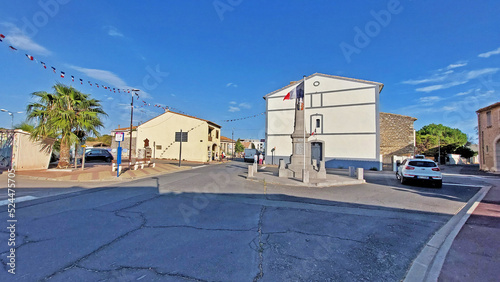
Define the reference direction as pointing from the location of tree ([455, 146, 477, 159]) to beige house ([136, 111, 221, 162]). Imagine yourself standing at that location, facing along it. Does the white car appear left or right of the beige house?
left

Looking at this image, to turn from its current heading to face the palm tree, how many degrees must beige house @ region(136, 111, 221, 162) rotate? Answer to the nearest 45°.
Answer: approximately 45° to its right

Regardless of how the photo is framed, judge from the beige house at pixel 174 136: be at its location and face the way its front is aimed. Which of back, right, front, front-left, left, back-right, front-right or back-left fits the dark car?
right

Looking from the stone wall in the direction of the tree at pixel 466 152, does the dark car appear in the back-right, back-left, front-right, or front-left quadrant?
back-left

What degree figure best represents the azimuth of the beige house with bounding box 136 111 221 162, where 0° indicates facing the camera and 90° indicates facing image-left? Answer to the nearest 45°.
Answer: approximately 315°
